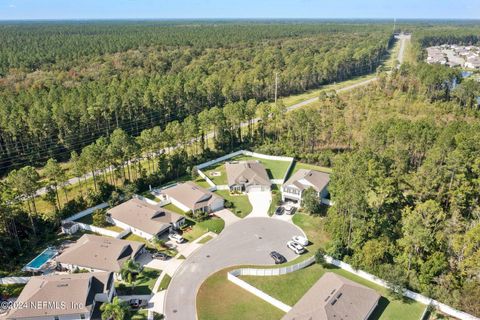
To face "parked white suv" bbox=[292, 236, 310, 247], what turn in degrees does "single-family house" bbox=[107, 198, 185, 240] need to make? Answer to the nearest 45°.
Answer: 0° — it already faces it

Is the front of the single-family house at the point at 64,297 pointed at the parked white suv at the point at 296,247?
yes

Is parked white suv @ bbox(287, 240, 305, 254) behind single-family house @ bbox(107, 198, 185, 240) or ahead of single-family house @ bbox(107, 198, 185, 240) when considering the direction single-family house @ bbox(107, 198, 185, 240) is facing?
ahead

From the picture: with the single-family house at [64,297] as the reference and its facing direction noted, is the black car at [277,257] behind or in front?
in front

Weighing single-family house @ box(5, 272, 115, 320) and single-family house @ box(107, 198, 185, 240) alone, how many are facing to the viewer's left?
0

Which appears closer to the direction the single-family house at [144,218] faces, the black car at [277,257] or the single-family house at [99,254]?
the black car

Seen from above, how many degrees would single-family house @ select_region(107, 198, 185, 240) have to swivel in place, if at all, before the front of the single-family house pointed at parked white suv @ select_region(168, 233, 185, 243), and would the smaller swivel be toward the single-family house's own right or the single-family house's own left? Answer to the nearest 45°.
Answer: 0° — it already faces it

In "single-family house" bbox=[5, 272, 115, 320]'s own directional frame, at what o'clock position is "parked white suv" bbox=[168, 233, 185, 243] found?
The parked white suv is roughly at 11 o'clock from the single-family house.

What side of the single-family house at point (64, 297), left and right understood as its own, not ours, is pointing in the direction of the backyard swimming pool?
left

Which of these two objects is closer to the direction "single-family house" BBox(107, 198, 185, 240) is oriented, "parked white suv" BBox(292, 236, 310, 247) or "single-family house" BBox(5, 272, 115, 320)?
the parked white suv

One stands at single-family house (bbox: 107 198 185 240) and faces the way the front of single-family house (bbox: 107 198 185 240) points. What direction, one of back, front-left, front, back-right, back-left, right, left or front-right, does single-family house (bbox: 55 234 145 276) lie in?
right

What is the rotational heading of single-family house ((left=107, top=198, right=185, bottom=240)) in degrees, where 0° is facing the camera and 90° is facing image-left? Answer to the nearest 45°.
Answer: approximately 315°

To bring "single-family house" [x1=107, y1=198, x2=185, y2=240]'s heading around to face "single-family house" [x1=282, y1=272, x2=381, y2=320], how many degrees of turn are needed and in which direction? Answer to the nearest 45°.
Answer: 0° — it already faces it

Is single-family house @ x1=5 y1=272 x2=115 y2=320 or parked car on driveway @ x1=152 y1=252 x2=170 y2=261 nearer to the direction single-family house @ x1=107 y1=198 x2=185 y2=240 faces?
the parked car on driveway

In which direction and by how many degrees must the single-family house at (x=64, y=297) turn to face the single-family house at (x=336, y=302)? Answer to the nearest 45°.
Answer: approximately 45° to its right

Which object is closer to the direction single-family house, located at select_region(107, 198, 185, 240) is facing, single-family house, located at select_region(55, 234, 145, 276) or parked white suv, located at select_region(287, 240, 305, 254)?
the parked white suv

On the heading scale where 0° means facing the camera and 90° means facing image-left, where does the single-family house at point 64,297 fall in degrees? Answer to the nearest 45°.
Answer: approximately 270°
